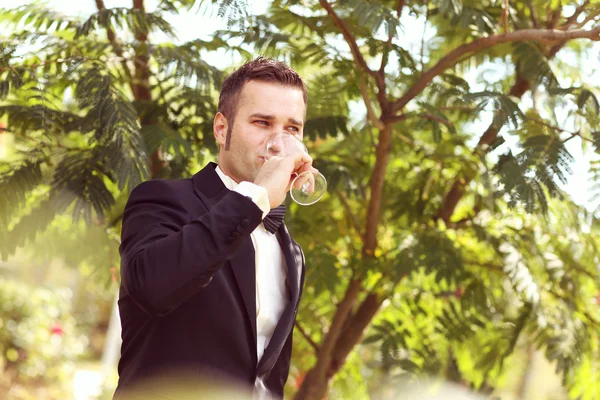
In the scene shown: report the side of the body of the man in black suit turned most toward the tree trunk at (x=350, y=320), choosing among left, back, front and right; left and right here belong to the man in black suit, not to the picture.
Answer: left

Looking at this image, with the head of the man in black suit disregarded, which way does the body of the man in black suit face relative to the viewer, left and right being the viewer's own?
facing the viewer and to the right of the viewer

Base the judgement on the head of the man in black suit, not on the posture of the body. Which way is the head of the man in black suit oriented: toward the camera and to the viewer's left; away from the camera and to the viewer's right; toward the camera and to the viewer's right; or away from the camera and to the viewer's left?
toward the camera and to the viewer's right
